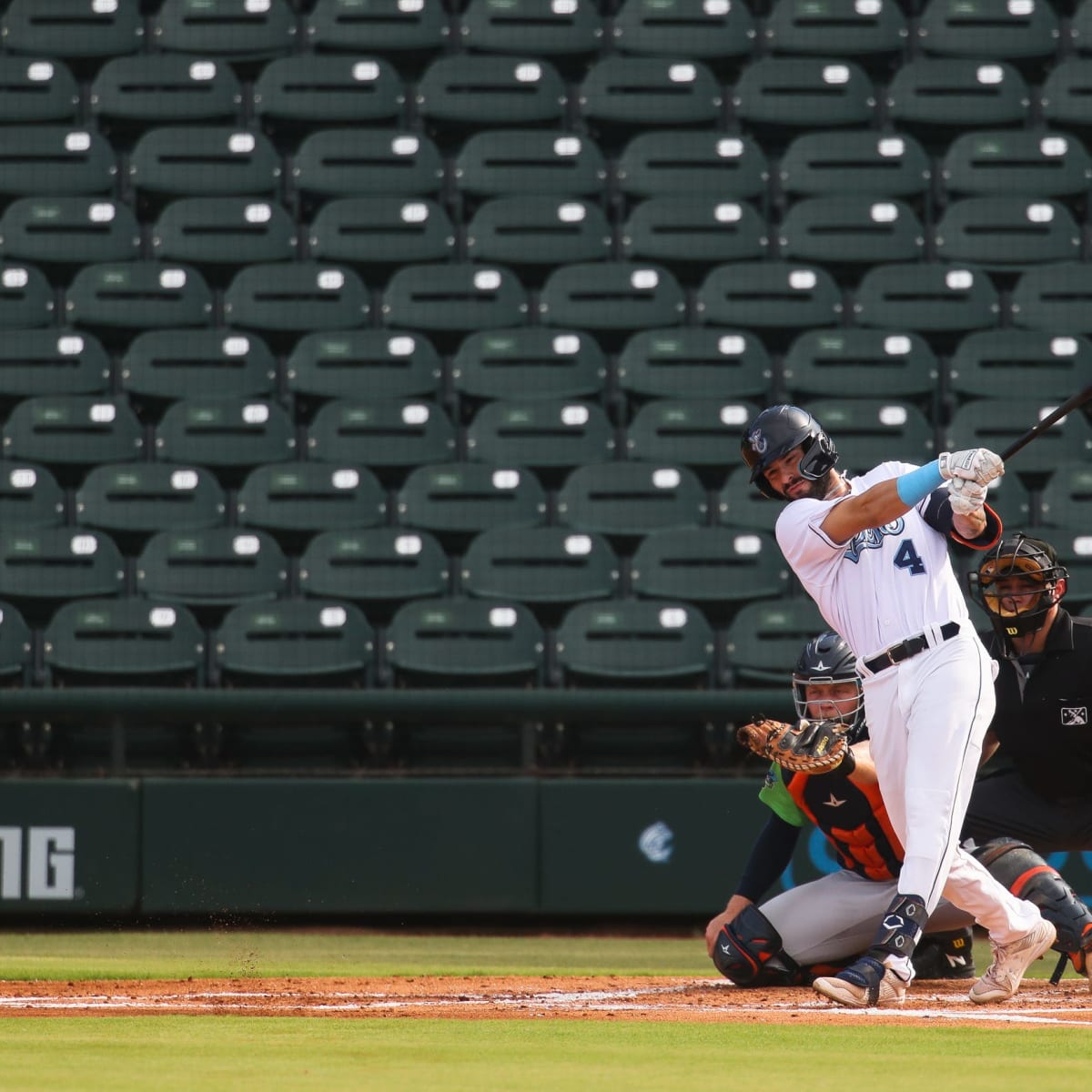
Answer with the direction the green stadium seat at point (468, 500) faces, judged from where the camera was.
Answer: facing the viewer

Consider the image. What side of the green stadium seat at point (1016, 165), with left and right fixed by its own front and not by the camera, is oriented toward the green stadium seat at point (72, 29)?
right

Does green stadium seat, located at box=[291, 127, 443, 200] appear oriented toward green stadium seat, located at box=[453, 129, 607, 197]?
no

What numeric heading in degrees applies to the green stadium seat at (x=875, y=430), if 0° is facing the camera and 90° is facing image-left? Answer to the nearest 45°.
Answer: approximately 0°

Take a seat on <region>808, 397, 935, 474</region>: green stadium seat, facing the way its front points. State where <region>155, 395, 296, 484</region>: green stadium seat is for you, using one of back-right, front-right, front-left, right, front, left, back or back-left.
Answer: right

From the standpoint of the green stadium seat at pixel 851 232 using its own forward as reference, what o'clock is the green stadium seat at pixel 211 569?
the green stadium seat at pixel 211 569 is roughly at 2 o'clock from the green stadium seat at pixel 851 232.

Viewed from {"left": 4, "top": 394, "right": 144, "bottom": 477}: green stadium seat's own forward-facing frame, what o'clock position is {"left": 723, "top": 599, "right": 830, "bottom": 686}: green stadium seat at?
{"left": 723, "top": 599, "right": 830, "bottom": 686}: green stadium seat is roughly at 10 o'clock from {"left": 4, "top": 394, "right": 144, "bottom": 477}: green stadium seat.

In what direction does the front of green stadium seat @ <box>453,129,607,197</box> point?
toward the camera

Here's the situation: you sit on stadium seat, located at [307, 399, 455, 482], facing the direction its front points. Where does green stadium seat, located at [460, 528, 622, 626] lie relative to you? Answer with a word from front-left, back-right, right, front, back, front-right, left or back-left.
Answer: front-left

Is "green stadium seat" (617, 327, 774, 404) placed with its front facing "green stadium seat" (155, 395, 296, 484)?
no

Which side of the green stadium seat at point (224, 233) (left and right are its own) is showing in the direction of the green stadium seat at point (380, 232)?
left

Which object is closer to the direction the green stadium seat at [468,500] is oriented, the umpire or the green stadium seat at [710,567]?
the umpire

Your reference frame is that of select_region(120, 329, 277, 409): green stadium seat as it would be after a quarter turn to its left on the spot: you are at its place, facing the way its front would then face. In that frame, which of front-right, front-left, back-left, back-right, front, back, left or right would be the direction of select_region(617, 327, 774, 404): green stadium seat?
front

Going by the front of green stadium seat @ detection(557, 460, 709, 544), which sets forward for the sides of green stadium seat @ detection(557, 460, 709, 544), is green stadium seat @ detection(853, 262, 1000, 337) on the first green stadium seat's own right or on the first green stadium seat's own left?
on the first green stadium seat's own left

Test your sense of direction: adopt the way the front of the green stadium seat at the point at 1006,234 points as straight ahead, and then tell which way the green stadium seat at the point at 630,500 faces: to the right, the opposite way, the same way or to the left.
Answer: the same way

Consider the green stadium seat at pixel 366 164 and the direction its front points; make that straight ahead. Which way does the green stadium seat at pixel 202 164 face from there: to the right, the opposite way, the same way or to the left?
the same way

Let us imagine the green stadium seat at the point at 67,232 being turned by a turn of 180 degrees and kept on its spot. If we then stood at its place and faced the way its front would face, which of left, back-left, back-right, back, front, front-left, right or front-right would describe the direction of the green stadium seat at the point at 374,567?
back-right

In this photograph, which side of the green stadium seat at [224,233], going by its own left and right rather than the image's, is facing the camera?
front
